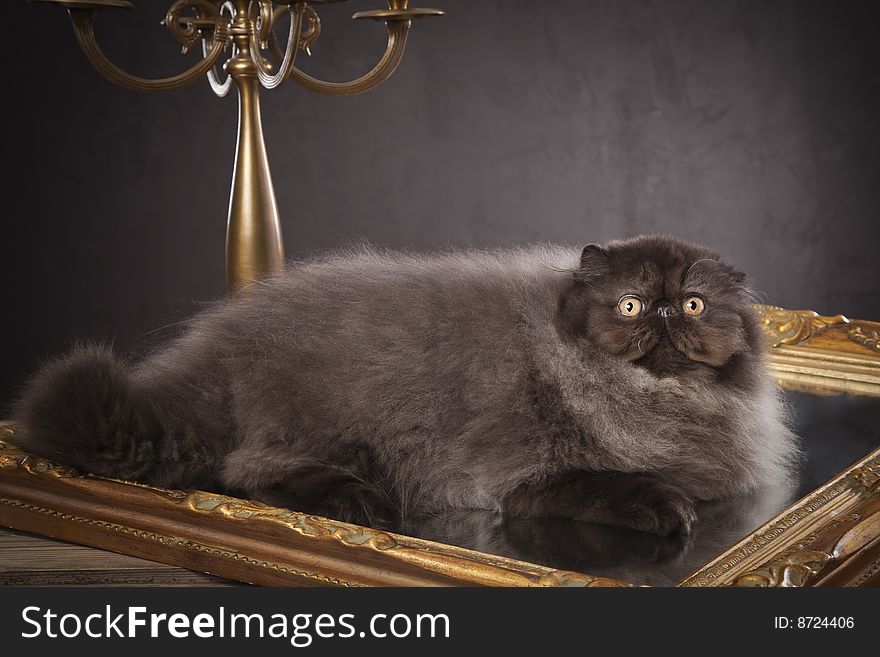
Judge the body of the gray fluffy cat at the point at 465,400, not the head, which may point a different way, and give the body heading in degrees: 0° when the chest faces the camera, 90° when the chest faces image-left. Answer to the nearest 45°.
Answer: approximately 270°
